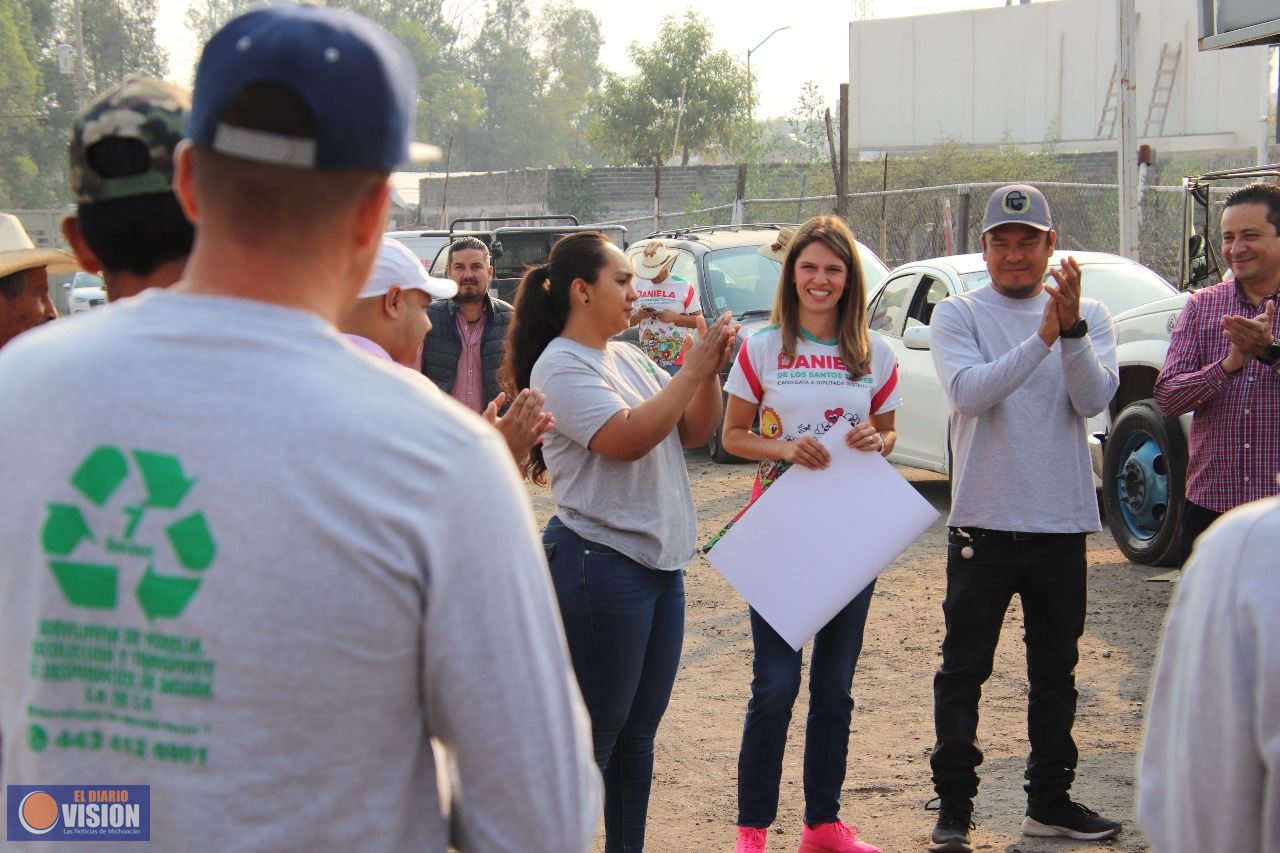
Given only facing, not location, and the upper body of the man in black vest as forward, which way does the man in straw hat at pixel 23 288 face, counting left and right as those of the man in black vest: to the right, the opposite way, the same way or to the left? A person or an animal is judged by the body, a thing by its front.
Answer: to the left

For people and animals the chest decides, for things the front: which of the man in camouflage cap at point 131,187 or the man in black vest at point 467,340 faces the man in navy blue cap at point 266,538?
the man in black vest

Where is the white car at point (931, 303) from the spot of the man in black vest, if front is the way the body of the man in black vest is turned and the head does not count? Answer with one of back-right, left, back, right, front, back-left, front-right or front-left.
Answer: back-left

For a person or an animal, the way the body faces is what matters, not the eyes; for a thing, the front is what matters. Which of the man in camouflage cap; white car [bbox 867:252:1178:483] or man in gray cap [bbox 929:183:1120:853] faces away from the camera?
the man in camouflage cap

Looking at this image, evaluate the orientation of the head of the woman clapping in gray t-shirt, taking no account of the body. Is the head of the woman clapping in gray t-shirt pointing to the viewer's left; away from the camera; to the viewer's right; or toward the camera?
to the viewer's right

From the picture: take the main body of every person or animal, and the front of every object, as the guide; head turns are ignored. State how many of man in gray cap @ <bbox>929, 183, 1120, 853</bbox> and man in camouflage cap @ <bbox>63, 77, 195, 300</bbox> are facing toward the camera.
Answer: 1

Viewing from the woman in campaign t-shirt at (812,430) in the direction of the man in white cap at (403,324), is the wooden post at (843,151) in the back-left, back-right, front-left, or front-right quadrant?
back-right

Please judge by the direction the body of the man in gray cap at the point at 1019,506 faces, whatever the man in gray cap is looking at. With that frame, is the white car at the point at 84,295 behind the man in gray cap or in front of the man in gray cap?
behind

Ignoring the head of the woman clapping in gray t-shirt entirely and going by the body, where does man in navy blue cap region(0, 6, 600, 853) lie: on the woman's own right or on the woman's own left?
on the woman's own right

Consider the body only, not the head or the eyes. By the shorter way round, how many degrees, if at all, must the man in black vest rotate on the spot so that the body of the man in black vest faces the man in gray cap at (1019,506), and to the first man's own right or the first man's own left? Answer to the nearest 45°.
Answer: approximately 45° to the first man's own left

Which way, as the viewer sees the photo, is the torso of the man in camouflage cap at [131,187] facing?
away from the camera

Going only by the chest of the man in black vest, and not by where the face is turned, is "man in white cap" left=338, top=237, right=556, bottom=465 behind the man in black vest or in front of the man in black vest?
in front

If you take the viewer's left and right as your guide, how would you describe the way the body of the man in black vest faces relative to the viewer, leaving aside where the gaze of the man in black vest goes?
facing the viewer

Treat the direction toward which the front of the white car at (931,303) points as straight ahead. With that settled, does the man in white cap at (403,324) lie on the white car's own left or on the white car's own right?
on the white car's own right

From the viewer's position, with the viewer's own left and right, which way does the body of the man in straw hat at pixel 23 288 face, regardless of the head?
facing to the right of the viewer

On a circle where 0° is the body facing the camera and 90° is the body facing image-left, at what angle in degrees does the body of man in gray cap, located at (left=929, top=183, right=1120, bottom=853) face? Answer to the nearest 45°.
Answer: approximately 0°
